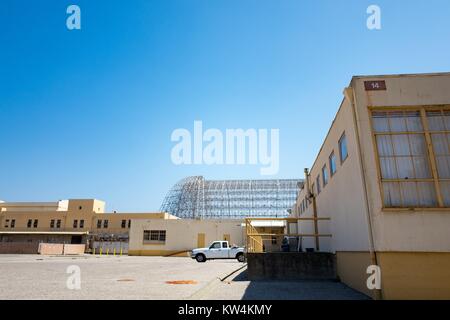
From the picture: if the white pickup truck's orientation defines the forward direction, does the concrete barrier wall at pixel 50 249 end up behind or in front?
in front

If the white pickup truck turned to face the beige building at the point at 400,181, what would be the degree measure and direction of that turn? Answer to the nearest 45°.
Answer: approximately 90° to its left

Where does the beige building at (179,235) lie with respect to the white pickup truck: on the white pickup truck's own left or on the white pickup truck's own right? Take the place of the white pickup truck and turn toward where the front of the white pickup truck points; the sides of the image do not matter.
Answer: on the white pickup truck's own right

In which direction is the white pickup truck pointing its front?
to the viewer's left

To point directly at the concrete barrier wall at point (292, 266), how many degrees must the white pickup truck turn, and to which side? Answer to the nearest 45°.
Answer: approximately 90° to its left

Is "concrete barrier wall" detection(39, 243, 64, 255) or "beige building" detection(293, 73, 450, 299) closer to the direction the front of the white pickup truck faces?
the concrete barrier wall

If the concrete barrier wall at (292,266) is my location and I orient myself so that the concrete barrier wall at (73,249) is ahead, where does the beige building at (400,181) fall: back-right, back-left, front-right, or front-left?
back-left

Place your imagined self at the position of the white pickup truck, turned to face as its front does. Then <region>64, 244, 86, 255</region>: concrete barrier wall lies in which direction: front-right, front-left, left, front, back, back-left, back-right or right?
front-right
